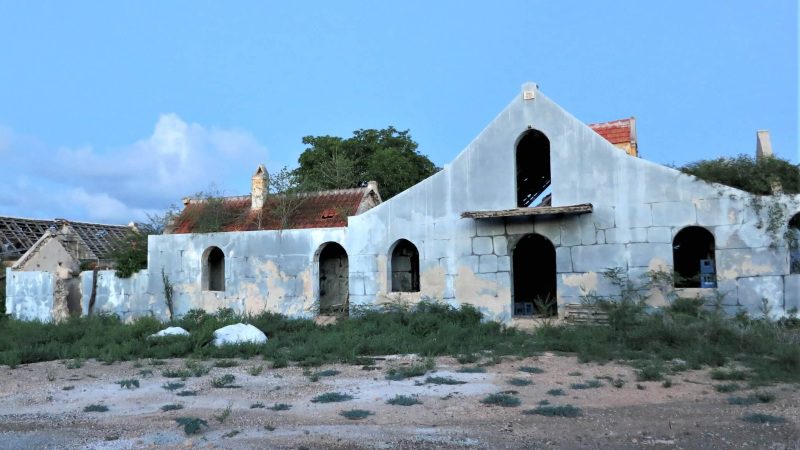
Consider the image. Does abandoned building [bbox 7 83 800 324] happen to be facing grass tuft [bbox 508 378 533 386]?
yes

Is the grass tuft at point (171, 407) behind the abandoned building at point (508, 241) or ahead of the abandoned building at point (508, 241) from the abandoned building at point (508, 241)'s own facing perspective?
ahead

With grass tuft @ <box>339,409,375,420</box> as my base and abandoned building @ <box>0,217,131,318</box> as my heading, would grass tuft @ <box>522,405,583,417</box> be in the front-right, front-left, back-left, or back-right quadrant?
back-right

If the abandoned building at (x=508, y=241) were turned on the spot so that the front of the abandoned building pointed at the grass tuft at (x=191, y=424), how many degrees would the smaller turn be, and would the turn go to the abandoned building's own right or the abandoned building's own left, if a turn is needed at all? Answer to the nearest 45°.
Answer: approximately 45° to the abandoned building's own right

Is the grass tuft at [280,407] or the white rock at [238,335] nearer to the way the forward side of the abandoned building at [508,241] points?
the grass tuft

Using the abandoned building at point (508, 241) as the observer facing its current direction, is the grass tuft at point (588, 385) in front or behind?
in front

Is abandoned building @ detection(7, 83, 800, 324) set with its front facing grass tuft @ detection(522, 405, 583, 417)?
yes

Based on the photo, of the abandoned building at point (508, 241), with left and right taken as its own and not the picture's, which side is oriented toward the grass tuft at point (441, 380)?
front

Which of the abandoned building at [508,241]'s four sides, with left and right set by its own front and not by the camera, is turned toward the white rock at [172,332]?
right

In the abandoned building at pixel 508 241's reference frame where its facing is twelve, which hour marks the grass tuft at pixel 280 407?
The grass tuft is roughly at 1 o'clock from the abandoned building.

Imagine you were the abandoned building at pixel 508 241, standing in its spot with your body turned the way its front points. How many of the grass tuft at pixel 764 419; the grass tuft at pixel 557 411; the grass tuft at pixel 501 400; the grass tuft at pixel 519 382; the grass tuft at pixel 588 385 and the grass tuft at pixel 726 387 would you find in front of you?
6

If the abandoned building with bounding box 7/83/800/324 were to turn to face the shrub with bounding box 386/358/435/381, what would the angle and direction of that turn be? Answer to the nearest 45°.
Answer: approximately 45° to its right

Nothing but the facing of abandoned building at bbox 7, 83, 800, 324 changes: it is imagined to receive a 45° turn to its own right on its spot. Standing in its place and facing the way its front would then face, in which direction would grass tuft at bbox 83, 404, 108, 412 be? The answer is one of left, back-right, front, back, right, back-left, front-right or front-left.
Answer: front

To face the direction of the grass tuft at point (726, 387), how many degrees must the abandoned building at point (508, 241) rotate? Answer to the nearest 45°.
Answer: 0° — it already faces it

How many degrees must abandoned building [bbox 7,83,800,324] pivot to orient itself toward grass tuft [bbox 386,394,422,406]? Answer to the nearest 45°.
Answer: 0° — it already faces it

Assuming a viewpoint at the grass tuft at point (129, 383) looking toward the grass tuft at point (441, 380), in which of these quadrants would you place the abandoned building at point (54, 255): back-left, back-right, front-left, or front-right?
back-left
